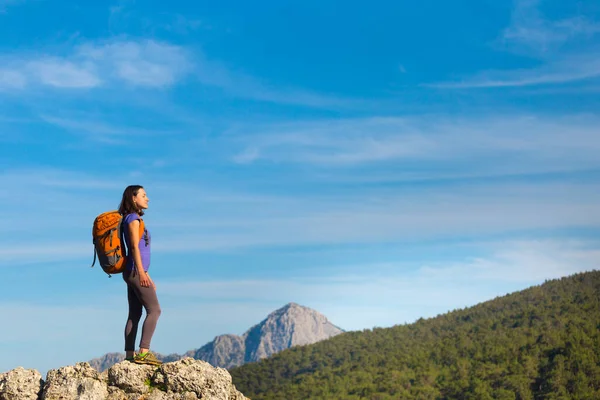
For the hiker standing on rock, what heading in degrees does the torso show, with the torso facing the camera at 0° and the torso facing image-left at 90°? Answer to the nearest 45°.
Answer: approximately 270°

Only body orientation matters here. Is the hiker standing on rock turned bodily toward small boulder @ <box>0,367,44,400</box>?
no
